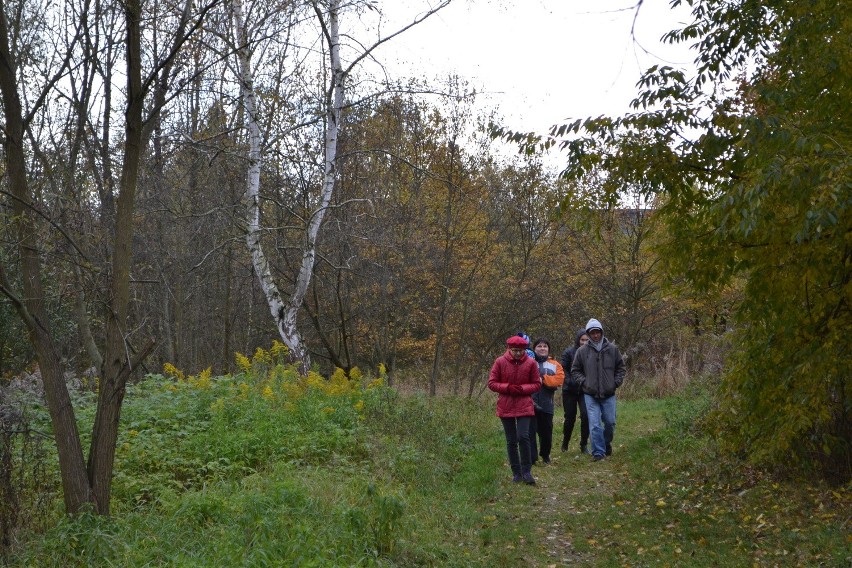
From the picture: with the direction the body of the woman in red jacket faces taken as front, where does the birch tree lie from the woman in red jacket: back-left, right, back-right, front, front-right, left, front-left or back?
back-right

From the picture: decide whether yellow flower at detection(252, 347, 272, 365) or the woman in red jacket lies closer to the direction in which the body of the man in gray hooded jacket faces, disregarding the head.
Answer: the woman in red jacket

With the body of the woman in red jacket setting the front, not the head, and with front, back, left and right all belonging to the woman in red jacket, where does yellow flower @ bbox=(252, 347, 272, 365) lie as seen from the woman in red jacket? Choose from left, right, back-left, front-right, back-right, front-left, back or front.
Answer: back-right

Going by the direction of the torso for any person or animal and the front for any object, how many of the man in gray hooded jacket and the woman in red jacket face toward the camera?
2

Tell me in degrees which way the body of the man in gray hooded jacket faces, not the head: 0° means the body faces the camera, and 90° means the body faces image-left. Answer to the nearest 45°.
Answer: approximately 0°

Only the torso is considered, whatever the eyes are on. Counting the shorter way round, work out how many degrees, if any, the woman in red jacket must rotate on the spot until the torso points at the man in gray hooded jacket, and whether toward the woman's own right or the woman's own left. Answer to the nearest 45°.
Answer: approximately 135° to the woman's own left

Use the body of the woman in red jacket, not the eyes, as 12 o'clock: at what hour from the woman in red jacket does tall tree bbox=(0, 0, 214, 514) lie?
The tall tree is roughly at 1 o'clock from the woman in red jacket.

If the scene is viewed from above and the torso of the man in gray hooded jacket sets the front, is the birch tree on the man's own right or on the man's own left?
on the man's own right
